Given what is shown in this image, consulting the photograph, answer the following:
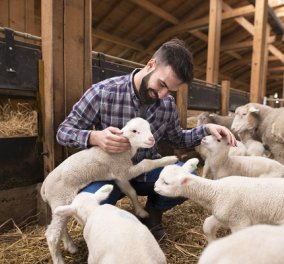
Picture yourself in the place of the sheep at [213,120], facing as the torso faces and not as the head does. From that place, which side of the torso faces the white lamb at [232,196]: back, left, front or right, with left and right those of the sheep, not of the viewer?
left

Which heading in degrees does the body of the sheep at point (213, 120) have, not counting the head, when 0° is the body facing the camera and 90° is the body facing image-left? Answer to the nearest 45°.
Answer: approximately 90°

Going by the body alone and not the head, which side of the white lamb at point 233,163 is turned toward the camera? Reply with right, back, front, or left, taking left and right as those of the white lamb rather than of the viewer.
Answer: left

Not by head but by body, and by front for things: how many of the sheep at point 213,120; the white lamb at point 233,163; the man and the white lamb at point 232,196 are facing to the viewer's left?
3

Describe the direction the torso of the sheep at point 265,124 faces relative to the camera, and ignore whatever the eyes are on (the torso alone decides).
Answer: to the viewer's left

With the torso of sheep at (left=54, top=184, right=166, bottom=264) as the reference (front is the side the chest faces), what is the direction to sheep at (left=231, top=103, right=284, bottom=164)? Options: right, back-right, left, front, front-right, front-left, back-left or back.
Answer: right

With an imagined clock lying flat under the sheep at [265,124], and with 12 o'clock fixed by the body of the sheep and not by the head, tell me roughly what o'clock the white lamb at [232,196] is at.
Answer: The white lamb is roughly at 9 o'clock from the sheep.

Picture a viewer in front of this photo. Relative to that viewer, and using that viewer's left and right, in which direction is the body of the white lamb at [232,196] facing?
facing to the left of the viewer

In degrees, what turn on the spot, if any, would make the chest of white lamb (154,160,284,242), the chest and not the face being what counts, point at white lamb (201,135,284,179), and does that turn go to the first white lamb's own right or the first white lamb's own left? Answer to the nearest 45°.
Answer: approximately 90° to the first white lamb's own right

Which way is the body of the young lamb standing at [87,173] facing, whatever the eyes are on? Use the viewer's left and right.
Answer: facing to the right of the viewer

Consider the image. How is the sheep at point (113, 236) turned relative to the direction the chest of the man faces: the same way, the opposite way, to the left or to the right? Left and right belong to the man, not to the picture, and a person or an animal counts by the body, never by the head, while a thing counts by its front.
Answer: the opposite way

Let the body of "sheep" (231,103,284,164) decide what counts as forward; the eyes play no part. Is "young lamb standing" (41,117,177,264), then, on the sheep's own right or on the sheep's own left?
on the sheep's own left

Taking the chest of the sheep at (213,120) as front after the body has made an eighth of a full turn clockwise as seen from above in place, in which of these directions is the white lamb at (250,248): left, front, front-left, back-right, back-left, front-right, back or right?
back-left
